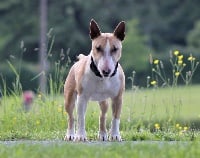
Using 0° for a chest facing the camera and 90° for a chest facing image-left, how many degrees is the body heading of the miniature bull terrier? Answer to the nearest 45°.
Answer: approximately 0°
